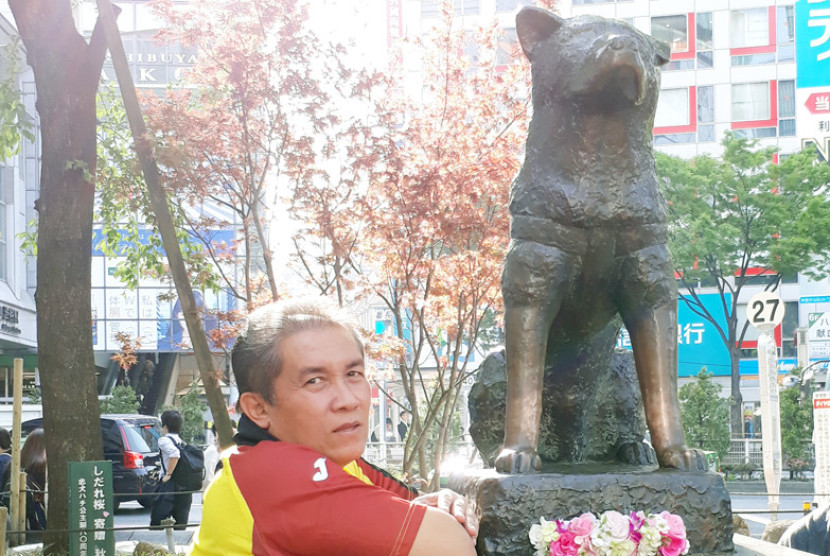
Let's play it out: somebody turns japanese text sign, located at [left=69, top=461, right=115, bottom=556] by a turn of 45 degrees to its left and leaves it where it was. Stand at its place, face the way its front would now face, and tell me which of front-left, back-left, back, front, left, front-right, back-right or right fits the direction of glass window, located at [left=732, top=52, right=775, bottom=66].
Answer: left

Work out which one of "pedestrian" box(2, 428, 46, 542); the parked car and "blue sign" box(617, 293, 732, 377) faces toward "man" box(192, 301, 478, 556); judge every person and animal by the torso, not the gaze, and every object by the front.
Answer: the blue sign

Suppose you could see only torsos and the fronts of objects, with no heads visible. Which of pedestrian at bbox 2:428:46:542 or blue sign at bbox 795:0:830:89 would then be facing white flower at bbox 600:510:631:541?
the blue sign

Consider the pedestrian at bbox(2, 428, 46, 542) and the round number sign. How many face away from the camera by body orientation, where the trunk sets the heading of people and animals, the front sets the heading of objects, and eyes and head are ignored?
1

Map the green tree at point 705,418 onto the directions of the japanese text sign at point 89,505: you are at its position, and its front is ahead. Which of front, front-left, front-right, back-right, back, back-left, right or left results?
back-left

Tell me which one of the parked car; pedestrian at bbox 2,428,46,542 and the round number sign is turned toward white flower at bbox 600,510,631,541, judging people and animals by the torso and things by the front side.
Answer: the round number sign

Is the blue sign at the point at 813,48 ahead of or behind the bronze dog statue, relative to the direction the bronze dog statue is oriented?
behind

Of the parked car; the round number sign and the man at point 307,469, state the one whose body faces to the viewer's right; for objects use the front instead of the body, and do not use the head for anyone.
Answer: the man

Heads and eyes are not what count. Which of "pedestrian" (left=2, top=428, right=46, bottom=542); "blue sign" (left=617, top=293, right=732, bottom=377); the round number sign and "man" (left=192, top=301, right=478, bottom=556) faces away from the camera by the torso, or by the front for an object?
the pedestrian

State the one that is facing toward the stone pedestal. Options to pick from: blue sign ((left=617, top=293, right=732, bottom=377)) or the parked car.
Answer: the blue sign

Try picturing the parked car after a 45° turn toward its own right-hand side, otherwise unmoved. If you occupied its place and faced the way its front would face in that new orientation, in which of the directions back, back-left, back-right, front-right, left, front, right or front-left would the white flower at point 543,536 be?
back

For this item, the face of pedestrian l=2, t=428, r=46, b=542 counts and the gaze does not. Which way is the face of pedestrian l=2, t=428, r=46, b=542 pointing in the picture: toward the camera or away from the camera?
away from the camera

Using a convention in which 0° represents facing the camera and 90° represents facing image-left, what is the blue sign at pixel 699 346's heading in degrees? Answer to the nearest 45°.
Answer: approximately 0°

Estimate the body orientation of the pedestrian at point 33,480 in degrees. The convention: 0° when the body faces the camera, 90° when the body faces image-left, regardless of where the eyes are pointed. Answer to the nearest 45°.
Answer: approximately 180°

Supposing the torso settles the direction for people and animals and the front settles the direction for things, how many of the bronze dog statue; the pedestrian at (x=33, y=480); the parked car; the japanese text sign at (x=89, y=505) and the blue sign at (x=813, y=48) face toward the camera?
3
